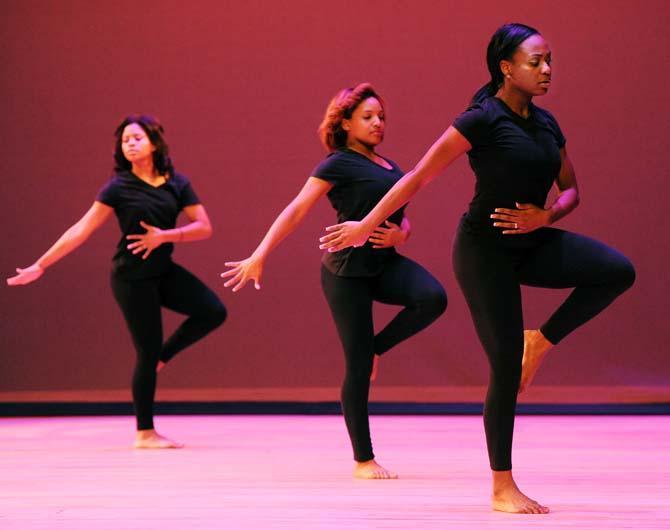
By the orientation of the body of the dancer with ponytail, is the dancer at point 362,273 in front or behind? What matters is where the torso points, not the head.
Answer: behind

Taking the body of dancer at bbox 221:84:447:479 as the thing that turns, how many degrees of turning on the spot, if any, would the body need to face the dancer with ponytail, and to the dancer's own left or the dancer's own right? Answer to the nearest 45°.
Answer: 0° — they already face them

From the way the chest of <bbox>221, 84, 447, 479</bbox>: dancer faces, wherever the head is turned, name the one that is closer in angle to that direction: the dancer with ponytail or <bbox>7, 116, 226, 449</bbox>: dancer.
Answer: the dancer with ponytail

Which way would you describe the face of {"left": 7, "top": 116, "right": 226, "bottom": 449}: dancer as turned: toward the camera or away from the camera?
toward the camera

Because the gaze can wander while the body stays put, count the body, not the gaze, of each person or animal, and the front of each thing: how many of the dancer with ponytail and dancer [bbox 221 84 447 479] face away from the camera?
0

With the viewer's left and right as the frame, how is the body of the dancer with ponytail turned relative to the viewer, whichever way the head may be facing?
facing the viewer and to the right of the viewer

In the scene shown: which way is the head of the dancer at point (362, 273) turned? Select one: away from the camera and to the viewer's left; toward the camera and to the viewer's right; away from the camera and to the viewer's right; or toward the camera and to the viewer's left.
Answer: toward the camera and to the viewer's right

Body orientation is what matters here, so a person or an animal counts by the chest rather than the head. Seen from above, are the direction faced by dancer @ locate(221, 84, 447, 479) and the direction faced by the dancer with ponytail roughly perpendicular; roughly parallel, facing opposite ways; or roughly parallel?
roughly parallel

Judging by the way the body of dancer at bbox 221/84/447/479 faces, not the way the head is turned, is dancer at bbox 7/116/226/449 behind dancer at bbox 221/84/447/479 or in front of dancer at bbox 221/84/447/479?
behind
